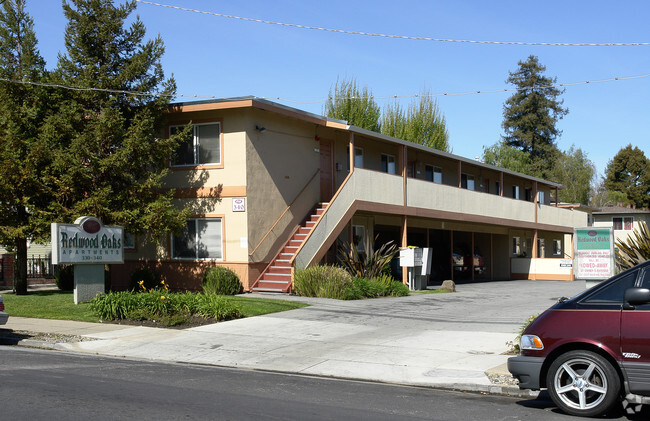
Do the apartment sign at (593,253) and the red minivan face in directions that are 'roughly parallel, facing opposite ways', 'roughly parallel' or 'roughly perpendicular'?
roughly perpendicular

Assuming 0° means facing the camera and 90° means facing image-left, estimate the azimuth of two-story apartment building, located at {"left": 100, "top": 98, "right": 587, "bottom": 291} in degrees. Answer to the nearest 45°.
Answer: approximately 315°

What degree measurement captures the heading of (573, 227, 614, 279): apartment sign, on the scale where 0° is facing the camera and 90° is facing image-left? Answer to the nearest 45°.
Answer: approximately 0°

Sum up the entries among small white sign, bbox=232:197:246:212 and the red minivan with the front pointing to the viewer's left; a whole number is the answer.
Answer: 1

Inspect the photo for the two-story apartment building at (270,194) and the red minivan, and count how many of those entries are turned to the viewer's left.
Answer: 1

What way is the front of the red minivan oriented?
to the viewer's left

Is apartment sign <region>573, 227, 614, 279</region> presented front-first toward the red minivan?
yes

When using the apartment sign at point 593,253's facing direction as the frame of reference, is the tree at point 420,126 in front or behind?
behind

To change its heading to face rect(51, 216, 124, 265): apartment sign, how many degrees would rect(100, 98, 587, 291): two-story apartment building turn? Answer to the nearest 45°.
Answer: approximately 90° to its right

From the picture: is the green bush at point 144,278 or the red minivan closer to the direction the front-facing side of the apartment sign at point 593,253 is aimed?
the red minivan
